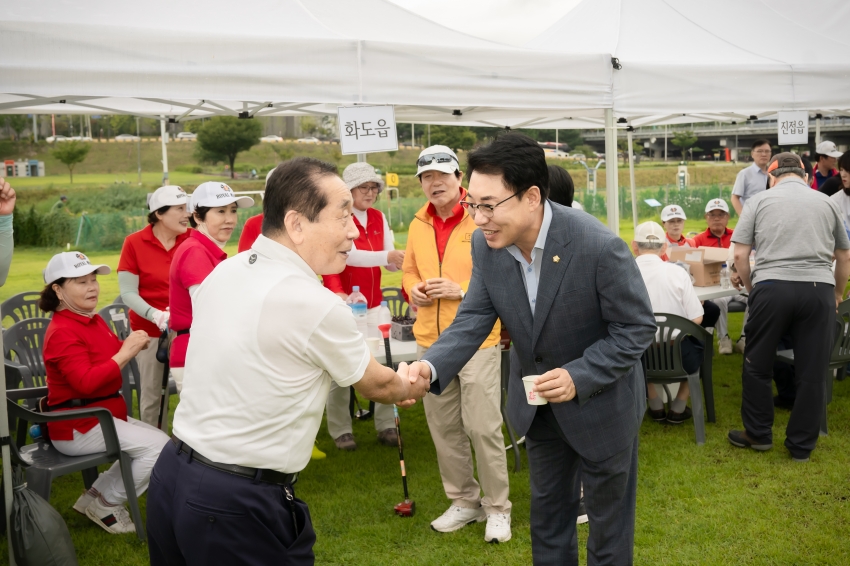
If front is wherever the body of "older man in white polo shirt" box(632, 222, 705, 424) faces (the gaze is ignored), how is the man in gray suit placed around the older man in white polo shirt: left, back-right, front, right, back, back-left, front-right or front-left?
back

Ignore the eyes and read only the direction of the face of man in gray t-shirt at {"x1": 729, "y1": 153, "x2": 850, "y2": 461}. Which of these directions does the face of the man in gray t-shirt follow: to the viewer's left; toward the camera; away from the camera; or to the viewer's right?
away from the camera

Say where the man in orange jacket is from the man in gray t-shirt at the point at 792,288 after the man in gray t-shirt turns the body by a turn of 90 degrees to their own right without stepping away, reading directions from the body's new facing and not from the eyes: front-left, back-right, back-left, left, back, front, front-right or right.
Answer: back-right

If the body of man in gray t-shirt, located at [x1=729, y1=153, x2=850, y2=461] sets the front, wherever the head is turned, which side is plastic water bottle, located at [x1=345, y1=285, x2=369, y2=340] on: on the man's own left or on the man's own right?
on the man's own left

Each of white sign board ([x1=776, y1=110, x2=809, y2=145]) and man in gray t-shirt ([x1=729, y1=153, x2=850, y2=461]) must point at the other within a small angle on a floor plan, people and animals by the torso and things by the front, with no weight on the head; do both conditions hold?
yes

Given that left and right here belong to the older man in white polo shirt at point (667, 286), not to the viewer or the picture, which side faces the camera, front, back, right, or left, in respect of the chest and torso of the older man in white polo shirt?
back

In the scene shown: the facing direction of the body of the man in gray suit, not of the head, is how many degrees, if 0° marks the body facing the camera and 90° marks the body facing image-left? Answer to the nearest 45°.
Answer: approximately 45°
